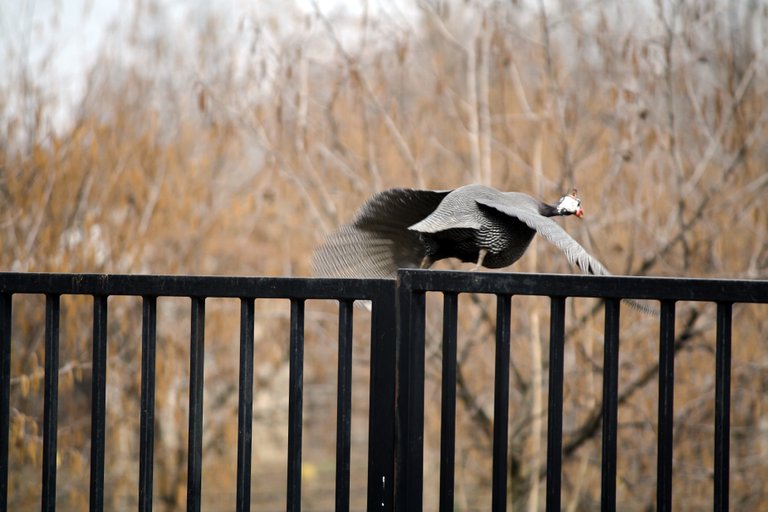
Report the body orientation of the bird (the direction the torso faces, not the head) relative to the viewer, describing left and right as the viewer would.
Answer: facing to the right of the viewer
